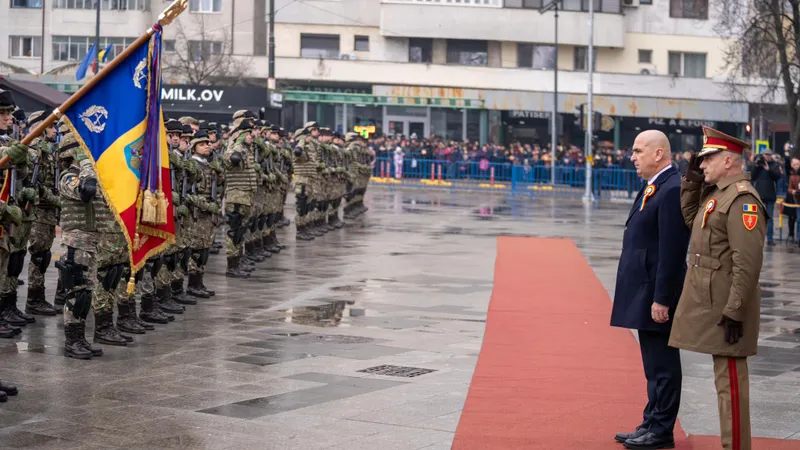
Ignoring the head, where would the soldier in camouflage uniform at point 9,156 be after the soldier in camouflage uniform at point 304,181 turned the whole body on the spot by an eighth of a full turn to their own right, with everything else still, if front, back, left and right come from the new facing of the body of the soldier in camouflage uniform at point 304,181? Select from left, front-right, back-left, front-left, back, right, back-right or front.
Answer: front-right

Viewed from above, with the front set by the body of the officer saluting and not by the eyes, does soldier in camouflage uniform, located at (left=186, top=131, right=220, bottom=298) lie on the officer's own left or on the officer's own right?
on the officer's own right

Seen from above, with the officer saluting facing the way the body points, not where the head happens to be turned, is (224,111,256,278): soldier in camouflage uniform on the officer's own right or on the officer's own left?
on the officer's own right

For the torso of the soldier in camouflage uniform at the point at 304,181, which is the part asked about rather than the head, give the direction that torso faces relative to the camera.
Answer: to the viewer's right

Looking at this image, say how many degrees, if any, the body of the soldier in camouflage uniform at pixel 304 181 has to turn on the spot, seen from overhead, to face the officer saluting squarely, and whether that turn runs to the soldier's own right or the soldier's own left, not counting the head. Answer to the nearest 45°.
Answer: approximately 90° to the soldier's own right

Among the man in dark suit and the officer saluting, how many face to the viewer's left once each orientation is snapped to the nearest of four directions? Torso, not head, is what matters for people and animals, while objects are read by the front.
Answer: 2

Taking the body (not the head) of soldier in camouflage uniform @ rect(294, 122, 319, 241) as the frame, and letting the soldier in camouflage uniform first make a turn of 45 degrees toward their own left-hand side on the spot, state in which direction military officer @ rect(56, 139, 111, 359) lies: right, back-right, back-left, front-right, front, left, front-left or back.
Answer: back-right

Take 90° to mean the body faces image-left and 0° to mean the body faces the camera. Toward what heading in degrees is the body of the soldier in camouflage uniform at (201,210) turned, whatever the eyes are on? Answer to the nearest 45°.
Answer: approximately 315°

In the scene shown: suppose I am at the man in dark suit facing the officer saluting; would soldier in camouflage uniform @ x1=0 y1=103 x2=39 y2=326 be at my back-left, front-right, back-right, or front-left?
back-right

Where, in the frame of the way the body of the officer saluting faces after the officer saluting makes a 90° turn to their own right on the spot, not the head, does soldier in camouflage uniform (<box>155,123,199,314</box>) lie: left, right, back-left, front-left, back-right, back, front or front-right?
front-left

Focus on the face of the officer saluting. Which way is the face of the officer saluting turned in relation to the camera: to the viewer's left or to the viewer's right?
to the viewer's left

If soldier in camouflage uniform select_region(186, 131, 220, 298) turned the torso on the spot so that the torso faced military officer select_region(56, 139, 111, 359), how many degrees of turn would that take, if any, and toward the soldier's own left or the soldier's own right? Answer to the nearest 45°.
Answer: approximately 45° to the soldier's own right

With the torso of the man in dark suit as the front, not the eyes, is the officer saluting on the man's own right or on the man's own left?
on the man's own left

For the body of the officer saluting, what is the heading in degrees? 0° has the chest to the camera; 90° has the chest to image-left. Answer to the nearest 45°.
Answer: approximately 90°

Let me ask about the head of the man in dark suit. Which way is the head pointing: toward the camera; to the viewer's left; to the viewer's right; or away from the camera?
to the viewer's left
